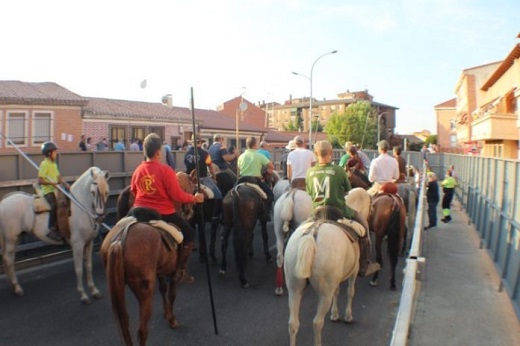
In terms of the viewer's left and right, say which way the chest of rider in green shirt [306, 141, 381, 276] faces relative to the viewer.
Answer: facing away from the viewer and to the right of the viewer

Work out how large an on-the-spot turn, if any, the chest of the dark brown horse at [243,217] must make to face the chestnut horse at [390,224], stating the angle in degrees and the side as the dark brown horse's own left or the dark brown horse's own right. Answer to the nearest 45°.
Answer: approximately 45° to the dark brown horse's own right

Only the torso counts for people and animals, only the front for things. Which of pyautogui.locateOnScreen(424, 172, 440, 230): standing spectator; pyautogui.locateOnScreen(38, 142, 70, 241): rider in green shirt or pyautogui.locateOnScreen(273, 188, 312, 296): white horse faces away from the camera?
the white horse

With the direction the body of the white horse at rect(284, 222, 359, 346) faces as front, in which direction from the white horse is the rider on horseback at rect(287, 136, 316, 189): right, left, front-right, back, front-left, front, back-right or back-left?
front-left

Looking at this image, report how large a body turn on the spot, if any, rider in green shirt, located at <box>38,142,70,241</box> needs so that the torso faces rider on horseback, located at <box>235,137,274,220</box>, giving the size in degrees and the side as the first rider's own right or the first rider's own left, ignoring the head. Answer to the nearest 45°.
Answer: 0° — they already face them

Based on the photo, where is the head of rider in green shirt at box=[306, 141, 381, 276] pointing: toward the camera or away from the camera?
away from the camera

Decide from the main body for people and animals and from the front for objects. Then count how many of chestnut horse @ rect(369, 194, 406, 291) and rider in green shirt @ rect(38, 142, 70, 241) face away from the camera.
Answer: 1

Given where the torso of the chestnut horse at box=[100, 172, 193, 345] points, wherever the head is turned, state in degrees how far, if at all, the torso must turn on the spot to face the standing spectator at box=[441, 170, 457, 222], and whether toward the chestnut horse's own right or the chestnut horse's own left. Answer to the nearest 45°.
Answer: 0° — it already faces them

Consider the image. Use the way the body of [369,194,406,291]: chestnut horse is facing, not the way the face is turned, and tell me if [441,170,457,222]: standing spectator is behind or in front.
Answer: in front

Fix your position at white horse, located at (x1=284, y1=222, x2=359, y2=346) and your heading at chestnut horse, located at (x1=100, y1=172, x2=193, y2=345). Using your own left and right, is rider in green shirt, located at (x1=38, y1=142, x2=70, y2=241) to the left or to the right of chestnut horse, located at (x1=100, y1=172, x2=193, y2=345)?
right

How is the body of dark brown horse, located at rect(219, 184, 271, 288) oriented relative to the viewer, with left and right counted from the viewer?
facing away from the viewer and to the right of the viewer

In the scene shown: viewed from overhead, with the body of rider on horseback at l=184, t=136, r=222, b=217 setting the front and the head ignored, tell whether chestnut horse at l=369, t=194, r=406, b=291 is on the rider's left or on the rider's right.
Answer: on the rider's right

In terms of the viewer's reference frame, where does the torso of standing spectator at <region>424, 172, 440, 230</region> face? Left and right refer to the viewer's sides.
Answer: facing to the left of the viewer
